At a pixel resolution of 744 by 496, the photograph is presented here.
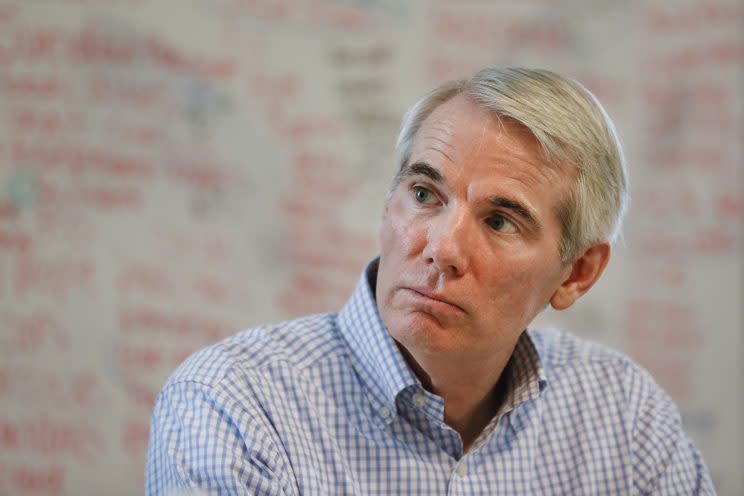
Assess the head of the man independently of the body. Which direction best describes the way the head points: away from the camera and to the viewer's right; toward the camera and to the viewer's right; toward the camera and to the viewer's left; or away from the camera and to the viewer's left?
toward the camera and to the viewer's left

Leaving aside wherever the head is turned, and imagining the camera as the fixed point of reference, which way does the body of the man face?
toward the camera
